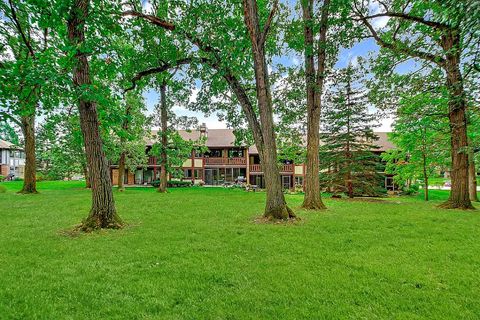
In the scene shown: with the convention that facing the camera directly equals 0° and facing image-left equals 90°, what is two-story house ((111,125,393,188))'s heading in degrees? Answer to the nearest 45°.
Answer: approximately 0°

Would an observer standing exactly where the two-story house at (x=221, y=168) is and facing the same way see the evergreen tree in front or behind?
in front

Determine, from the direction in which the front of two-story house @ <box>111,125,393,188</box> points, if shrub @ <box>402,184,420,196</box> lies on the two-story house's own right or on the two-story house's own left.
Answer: on the two-story house's own left

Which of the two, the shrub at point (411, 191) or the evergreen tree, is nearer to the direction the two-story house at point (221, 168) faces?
the evergreen tree
